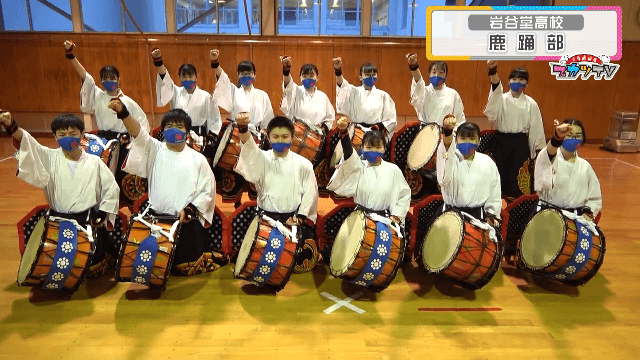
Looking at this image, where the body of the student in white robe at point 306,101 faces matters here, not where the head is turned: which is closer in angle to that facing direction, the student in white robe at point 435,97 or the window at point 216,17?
the student in white robe

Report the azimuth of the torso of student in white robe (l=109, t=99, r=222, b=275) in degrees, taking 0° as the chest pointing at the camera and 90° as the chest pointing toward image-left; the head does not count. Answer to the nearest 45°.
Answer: approximately 0°

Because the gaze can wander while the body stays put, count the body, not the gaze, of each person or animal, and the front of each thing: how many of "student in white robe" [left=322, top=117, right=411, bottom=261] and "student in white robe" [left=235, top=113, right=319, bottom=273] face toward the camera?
2

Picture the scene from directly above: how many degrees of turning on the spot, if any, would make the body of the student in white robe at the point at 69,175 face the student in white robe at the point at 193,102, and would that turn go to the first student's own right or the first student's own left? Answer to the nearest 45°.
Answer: approximately 135° to the first student's own left

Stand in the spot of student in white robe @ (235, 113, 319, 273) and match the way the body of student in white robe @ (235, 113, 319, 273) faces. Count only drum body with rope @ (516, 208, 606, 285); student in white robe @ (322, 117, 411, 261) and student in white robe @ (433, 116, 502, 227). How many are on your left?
3

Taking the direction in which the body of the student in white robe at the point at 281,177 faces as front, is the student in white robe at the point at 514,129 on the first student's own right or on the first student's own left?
on the first student's own left

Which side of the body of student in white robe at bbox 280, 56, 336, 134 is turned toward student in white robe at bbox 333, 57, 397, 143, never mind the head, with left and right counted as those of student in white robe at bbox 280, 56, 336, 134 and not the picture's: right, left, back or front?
left

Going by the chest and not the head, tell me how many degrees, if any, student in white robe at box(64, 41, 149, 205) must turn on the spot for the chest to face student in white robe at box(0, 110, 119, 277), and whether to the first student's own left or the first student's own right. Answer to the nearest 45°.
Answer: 0° — they already face them

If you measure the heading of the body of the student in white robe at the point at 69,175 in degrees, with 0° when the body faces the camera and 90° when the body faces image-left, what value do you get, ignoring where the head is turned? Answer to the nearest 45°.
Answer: approximately 0°

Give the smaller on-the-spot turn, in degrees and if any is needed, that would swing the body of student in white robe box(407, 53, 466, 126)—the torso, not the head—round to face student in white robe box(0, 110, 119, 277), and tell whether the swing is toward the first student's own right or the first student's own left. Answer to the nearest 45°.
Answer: approximately 45° to the first student's own right
